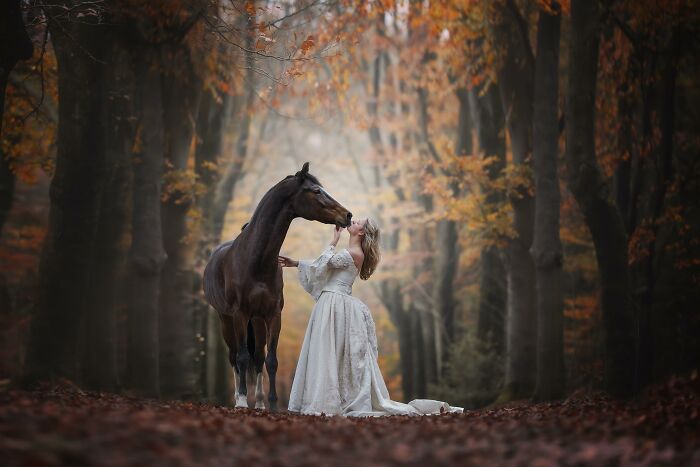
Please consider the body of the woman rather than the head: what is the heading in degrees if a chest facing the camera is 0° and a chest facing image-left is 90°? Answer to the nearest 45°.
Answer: approximately 90°

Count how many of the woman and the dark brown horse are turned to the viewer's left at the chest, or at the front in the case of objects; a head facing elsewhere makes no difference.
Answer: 1

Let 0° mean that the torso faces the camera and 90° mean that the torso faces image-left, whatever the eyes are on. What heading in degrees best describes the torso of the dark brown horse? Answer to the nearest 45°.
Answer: approximately 315°

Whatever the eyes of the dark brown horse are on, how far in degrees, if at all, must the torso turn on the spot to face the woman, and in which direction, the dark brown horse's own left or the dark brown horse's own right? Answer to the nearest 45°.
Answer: approximately 90° to the dark brown horse's own left

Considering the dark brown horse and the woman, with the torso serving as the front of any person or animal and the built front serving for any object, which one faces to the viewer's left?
the woman
